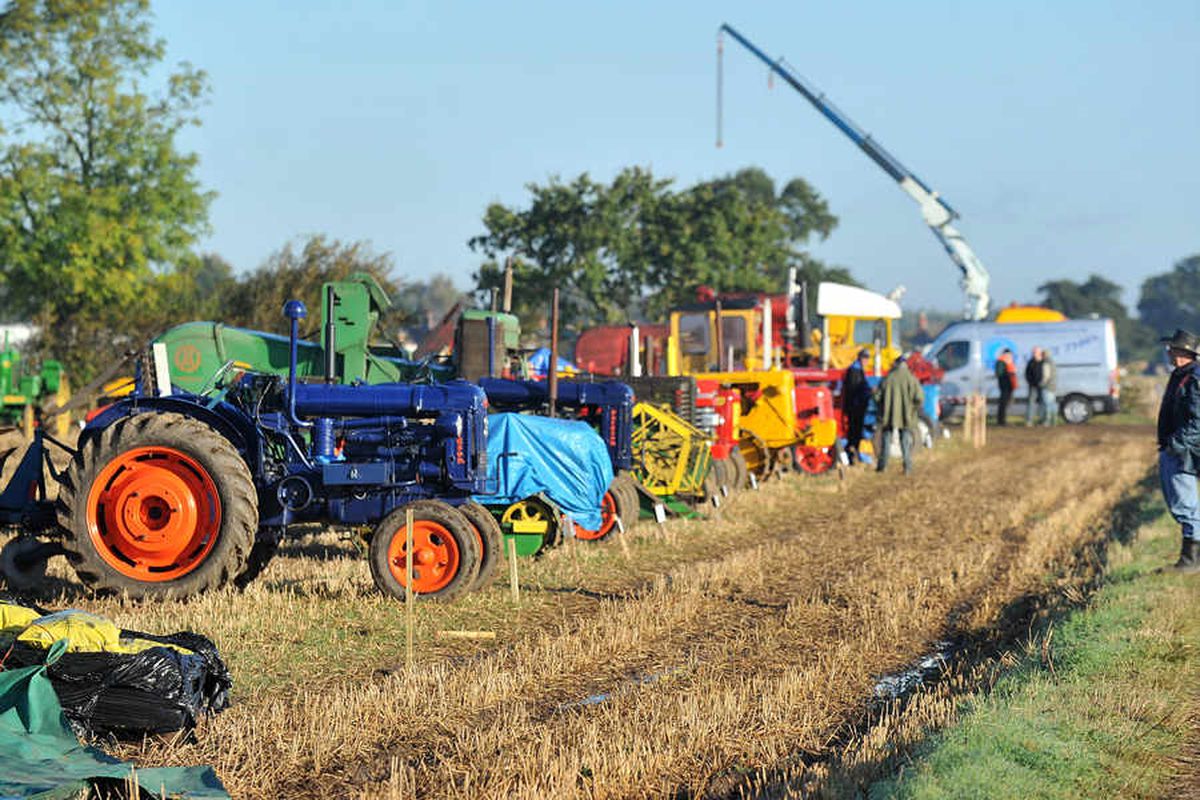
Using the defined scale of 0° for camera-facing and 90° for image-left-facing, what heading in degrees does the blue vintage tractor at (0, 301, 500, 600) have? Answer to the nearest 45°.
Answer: approximately 270°

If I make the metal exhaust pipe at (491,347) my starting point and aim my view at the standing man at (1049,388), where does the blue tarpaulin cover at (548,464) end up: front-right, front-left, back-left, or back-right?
back-right

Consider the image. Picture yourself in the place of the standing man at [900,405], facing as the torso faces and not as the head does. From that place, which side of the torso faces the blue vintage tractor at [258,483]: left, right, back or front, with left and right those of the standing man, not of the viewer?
back

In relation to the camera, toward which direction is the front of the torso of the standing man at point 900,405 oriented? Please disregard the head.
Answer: away from the camera

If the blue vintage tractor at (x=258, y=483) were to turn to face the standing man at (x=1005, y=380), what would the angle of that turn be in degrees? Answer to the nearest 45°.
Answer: approximately 45° to its left

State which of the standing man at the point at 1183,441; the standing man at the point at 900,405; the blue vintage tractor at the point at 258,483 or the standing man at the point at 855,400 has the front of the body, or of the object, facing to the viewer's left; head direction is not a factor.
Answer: the standing man at the point at 1183,441

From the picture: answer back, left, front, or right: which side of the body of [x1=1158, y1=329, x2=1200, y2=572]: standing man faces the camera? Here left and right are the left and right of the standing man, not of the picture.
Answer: left

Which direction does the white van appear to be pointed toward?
to the viewer's left

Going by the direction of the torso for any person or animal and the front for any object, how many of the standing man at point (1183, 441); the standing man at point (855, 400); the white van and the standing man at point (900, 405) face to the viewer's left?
2
